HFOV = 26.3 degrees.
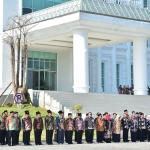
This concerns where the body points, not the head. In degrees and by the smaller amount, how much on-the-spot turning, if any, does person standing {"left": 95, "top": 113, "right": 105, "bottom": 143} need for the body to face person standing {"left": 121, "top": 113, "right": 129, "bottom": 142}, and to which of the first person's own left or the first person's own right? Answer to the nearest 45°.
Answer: approximately 90° to the first person's own left

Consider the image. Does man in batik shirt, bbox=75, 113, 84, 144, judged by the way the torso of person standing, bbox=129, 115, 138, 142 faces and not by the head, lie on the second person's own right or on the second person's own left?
on the second person's own right

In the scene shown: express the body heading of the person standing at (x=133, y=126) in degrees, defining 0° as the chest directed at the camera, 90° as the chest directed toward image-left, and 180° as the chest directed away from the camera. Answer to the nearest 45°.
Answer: approximately 0°

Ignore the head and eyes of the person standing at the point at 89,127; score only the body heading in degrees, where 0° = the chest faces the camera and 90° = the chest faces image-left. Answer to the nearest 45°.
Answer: approximately 0°

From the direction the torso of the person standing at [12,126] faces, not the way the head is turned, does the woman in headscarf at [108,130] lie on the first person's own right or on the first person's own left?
on the first person's own left

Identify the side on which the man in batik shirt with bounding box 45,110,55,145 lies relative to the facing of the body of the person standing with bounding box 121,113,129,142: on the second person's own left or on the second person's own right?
on the second person's own right
